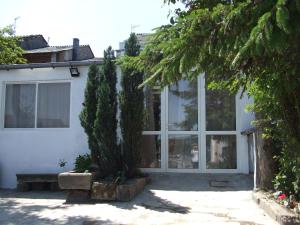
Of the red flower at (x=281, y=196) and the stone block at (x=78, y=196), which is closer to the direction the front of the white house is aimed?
the stone block

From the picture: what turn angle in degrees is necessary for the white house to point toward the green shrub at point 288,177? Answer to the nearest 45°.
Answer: approximately 45° to its left

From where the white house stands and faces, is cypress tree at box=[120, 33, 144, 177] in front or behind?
in front

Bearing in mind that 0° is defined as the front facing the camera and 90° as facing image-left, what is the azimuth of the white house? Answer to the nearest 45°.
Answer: approximately 0°

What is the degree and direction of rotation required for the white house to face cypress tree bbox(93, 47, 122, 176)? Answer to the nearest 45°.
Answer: approximately 45° to its left

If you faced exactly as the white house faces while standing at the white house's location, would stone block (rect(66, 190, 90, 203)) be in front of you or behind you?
in front

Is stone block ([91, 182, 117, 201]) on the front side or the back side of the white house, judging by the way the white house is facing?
on the front side
